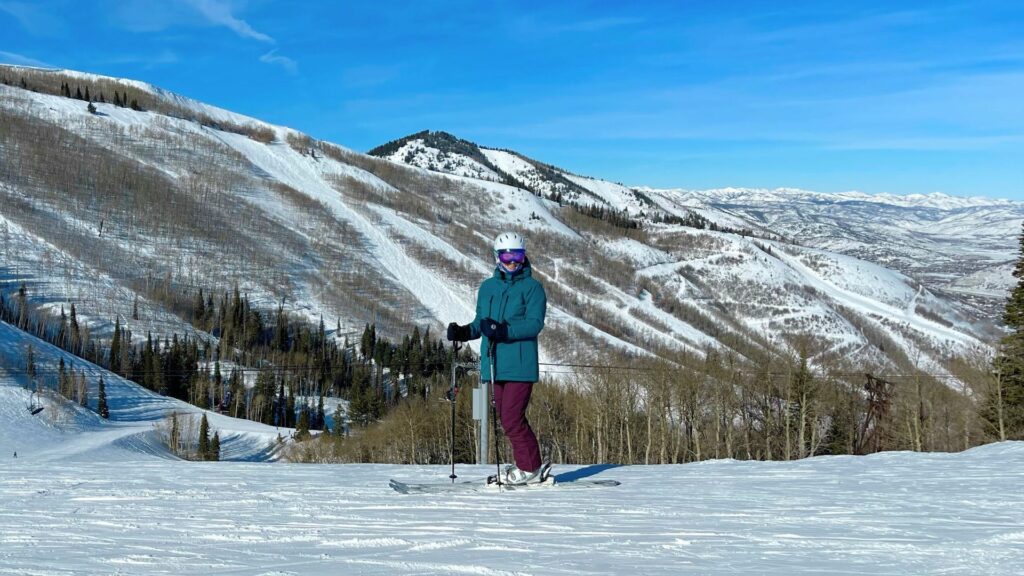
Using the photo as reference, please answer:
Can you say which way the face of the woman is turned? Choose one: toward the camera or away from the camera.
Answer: toward the camera

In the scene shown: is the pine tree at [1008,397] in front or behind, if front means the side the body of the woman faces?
behind
